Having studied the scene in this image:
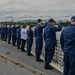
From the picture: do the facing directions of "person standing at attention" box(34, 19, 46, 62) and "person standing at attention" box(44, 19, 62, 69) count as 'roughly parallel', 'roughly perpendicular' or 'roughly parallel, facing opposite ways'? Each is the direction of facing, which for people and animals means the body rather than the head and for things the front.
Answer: roughly parallel

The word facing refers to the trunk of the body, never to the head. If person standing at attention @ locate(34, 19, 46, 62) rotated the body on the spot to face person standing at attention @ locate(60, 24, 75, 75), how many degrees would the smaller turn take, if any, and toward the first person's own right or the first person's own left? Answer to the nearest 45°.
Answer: approximately 135° to the first person's own right

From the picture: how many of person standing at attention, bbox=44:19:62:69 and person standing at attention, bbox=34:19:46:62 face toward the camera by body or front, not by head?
0

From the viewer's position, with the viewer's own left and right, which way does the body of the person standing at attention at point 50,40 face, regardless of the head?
facing away from the viewer and to the right of the viewer

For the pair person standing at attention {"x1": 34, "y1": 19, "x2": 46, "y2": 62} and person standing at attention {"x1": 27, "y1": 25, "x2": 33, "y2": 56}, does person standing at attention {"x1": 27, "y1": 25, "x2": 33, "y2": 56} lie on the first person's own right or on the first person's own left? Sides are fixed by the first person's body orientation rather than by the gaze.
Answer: on the first person's own left

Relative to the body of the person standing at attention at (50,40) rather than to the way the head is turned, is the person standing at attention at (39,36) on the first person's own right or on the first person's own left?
on the first person's own left

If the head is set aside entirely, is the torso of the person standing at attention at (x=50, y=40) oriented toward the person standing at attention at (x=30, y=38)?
no

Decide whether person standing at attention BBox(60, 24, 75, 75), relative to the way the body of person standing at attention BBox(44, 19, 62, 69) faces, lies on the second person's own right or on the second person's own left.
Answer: on the second person's own right
